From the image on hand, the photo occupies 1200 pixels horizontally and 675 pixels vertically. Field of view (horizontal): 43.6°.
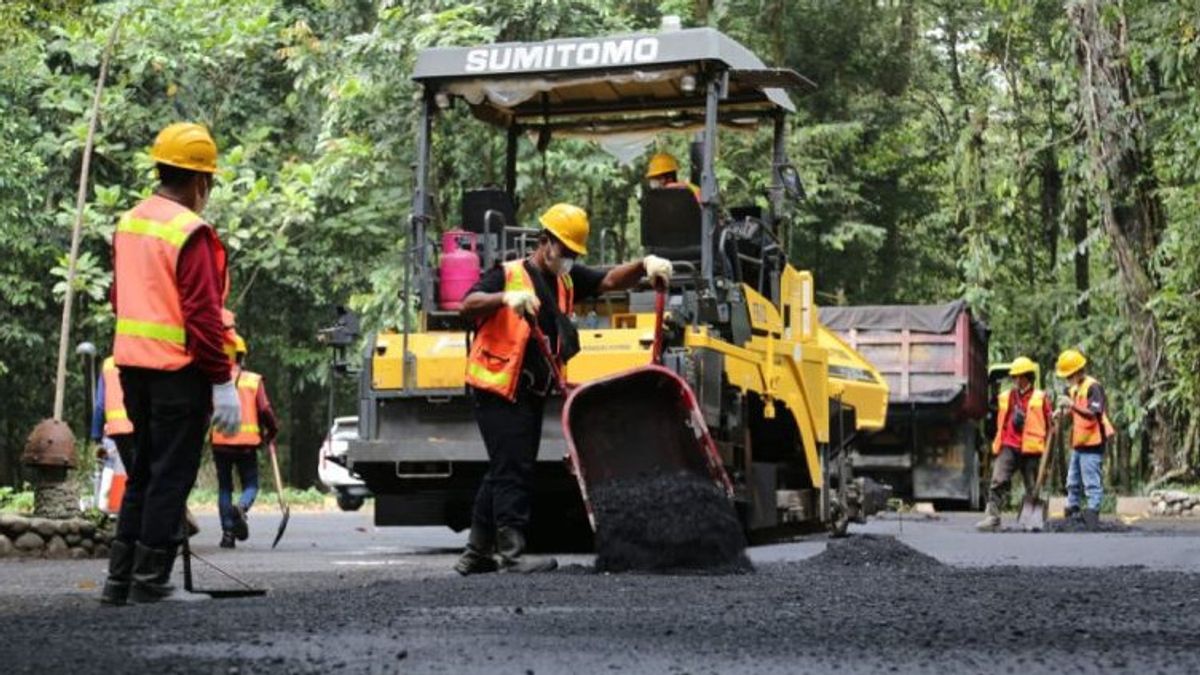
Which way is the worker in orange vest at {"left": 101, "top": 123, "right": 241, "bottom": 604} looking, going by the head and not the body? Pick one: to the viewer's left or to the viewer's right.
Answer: to the viewer's right

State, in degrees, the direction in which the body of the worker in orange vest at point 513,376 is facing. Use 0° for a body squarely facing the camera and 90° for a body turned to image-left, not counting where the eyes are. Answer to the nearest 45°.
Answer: approximately 315°

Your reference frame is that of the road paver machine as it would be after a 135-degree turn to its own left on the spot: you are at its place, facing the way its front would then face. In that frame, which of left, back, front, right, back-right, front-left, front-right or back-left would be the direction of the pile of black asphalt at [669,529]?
left

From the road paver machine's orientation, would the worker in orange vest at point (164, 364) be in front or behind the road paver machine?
behind

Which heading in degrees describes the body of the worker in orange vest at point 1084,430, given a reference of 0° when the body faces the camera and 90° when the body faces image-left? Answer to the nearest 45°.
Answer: approximately 45°

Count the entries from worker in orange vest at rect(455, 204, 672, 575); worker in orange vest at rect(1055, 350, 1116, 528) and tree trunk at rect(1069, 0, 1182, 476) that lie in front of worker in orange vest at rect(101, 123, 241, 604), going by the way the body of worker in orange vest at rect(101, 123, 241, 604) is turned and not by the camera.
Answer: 3

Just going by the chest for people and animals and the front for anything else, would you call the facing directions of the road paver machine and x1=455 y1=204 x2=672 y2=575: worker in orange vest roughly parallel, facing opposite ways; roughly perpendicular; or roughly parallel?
roughly perpendicular

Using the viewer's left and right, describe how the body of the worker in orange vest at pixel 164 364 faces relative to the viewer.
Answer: facing away from the viewer and to the right of the viewer

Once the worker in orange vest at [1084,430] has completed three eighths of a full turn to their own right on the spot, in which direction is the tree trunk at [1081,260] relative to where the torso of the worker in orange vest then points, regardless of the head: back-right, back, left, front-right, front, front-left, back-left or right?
front
